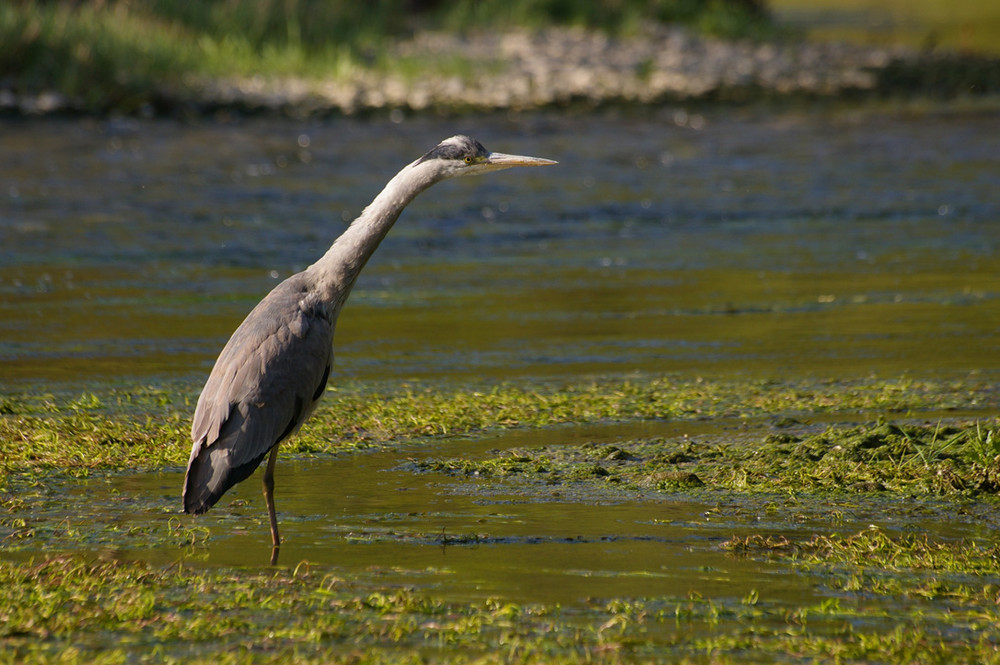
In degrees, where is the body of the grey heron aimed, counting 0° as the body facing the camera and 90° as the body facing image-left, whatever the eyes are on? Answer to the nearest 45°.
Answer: approximately 270°
